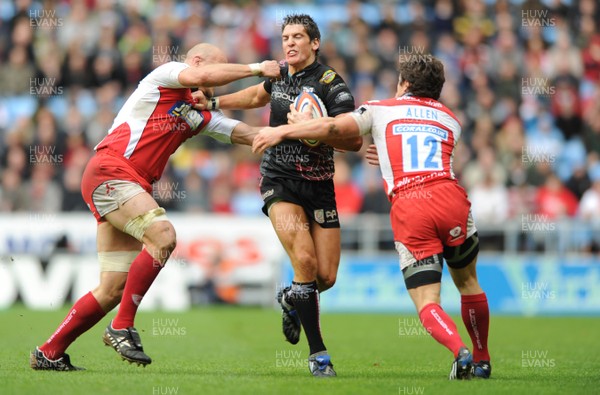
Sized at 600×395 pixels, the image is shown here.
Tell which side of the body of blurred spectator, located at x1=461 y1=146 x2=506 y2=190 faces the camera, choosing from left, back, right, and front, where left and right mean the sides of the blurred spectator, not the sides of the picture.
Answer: front

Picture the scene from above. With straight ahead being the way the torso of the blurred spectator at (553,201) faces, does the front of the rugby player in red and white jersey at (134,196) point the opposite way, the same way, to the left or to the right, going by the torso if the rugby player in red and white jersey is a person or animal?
to the left

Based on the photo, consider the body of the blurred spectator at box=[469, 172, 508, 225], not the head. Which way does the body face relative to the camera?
toward the camera

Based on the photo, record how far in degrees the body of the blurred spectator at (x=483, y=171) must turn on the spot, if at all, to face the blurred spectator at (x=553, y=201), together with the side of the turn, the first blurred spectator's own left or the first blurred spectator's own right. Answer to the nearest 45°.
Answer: approximately 90° to the first blurred spectator's own left

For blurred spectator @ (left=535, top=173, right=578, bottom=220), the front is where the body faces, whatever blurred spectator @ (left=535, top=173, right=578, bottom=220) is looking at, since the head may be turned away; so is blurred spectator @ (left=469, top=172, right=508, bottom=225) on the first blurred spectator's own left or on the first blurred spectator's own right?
on the first blurred spectator's own right

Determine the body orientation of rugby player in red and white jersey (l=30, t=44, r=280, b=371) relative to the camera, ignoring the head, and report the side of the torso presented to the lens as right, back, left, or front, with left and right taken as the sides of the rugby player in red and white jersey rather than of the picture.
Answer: right

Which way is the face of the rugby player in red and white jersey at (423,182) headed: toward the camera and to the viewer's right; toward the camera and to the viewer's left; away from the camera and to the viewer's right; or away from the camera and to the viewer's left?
away from the camera and to the viewer's left

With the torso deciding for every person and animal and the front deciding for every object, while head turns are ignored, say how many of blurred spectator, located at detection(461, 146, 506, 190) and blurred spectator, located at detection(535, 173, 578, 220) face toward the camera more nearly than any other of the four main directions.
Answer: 2

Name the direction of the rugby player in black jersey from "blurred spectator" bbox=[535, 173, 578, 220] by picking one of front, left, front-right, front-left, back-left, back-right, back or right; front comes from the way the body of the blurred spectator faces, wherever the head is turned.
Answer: front

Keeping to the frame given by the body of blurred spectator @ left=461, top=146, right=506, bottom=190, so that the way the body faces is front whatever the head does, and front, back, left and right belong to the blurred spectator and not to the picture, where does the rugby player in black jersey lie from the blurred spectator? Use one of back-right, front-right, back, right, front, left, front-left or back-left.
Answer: front

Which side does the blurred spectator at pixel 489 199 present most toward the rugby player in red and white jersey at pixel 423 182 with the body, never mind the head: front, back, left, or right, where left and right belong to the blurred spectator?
front

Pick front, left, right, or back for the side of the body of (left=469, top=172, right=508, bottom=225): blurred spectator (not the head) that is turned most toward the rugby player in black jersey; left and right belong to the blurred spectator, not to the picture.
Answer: front

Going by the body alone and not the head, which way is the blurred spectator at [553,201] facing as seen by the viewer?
toward the camera

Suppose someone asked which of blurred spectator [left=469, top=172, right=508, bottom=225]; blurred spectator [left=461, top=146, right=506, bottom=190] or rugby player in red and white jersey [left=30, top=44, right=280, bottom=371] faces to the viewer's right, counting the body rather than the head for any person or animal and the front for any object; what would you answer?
the rugby player in red and white jersey

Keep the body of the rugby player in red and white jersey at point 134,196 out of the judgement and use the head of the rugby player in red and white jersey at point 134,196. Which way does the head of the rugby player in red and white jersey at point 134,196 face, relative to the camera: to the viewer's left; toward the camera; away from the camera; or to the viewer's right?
to the viewer's right

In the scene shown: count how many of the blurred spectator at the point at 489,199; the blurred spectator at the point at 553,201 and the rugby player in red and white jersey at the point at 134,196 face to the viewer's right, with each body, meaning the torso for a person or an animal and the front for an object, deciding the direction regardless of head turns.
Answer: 1

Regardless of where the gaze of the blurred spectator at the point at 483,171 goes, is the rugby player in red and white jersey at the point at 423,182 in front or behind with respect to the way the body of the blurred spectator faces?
in front
